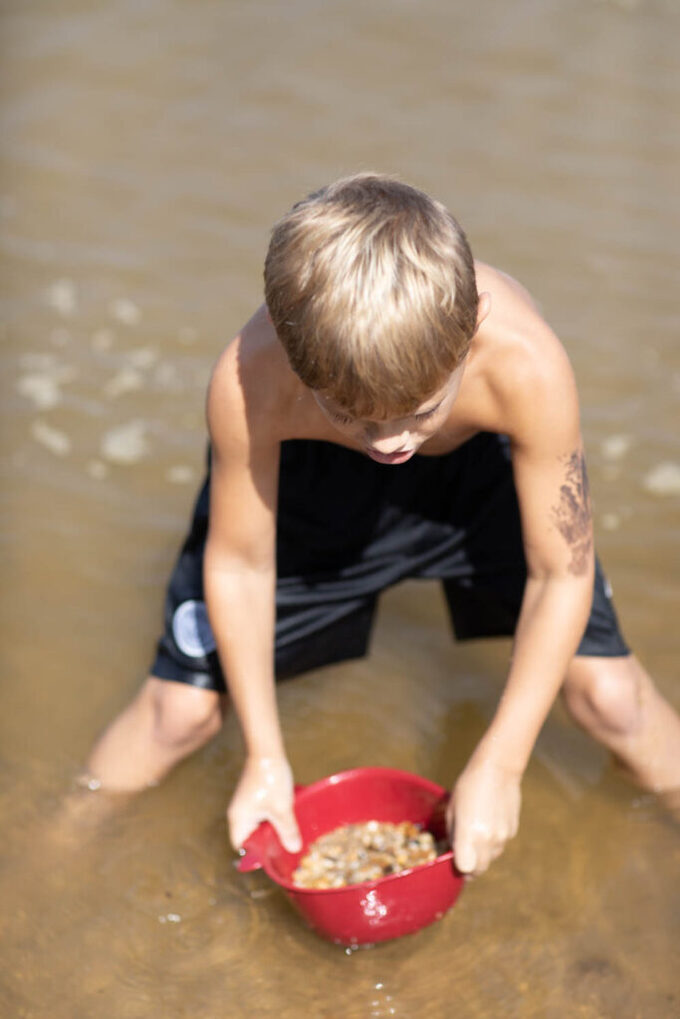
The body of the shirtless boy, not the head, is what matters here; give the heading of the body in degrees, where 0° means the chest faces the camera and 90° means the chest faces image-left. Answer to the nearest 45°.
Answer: approximately 0°
